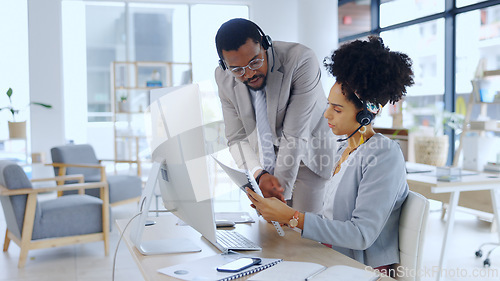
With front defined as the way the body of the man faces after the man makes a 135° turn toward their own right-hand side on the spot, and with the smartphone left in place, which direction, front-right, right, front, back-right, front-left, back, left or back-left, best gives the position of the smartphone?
back

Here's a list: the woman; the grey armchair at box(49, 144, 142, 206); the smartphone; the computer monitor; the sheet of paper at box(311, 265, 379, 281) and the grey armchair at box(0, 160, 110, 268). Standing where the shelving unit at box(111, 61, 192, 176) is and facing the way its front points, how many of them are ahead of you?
6

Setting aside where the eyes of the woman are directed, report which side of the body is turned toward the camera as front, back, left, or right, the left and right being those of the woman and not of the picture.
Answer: left

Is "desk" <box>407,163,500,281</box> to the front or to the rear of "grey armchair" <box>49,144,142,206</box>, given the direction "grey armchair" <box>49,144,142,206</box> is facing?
to the front

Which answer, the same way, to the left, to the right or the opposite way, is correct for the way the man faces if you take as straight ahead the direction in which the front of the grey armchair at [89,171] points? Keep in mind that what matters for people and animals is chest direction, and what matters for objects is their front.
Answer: to the right

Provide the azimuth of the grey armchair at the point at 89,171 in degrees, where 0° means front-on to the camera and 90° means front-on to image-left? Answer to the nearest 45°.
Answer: approximately 315°

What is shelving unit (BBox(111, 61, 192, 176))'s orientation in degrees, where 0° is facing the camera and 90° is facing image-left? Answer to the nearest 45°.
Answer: approximately 0°

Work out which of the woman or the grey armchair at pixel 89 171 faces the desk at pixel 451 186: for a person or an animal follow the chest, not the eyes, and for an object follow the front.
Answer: the grey armchair

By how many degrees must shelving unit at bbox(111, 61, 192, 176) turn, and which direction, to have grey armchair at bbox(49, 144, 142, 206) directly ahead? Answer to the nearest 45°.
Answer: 0° — it already faces it

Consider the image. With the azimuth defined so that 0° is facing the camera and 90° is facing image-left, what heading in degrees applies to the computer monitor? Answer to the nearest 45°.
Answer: approximately 225°

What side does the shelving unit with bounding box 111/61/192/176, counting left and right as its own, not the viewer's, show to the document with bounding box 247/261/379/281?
front

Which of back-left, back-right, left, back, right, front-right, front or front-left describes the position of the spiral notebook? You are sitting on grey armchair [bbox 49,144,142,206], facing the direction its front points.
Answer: front-right

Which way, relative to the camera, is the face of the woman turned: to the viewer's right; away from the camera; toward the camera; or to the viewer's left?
to the viewer's left
